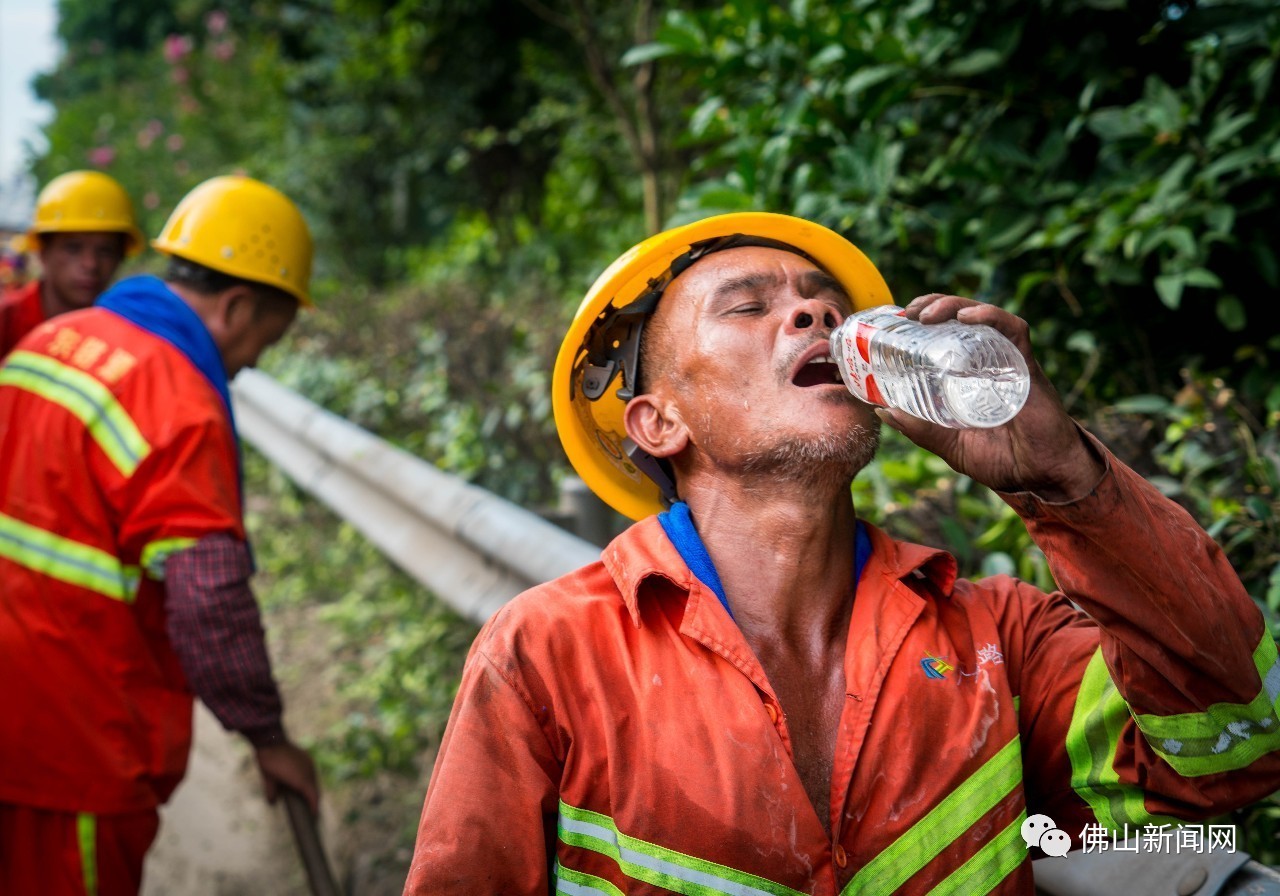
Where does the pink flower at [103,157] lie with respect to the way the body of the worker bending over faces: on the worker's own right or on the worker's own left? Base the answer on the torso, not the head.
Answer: on the worker's own left

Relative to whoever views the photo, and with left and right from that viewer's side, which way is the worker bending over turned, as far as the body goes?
facing away from the viewer and to the right of the viewer

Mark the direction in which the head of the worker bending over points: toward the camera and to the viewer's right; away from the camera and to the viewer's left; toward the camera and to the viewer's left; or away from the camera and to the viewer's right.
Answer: away from the camera and to the viewer's right
